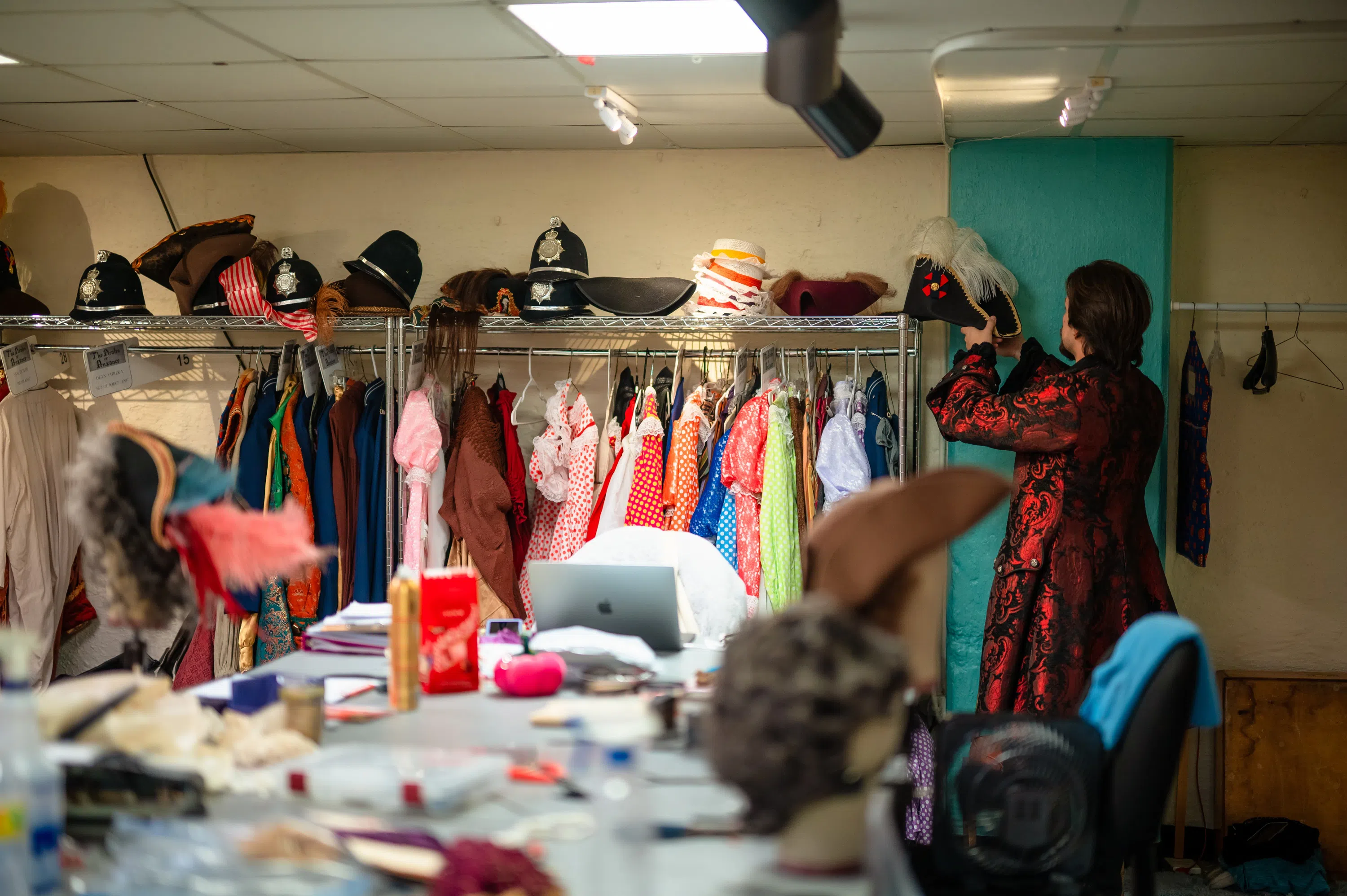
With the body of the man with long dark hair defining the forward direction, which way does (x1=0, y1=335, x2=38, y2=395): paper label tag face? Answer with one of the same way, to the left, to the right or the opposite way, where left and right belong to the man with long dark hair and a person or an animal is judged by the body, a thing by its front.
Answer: the opposite way

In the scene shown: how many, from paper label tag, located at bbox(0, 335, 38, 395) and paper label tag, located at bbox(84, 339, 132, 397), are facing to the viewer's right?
0

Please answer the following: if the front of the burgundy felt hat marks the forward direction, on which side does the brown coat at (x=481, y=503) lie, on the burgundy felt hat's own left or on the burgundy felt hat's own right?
on the burgundy felt hat's own right

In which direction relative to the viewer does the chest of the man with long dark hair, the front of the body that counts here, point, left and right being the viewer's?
facing away from the viewer and to the left of the viewer

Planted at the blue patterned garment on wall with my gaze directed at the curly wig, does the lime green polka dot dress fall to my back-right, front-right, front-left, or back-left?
front-right

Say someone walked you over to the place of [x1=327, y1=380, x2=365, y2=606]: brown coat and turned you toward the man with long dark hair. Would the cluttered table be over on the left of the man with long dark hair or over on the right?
right

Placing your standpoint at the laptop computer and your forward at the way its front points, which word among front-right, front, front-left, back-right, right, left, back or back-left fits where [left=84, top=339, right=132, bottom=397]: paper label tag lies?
front-left

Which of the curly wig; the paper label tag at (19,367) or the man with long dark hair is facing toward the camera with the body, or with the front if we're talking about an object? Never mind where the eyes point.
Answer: the paper label tag

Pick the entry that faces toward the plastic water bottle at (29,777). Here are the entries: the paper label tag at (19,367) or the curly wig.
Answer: the paper label tag

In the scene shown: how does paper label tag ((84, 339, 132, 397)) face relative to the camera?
toward the camera

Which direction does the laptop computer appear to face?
away from the camera

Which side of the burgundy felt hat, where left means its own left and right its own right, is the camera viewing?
front

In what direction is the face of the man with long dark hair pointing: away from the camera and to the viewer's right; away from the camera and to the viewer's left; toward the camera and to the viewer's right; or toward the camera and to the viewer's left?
away from the camera and to the viewer's left

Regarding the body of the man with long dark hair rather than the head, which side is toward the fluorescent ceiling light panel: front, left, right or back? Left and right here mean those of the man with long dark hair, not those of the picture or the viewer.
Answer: left

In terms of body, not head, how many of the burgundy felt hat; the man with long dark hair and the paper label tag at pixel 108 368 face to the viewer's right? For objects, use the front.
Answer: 0
